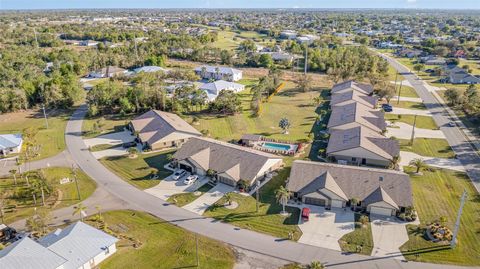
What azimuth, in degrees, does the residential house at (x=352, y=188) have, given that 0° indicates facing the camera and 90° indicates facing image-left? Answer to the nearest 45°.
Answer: approximately 0°

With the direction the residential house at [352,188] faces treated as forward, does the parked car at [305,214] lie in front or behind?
in front

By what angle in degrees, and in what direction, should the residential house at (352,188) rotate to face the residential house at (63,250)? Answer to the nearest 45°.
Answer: approximately 45° to its right

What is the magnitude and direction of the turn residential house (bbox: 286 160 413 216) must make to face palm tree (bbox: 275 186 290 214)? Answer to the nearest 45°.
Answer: approximately 45° to its right
